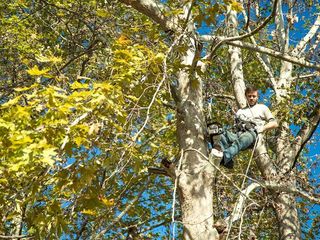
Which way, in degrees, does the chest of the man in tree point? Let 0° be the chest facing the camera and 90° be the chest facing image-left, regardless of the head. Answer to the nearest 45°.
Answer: approximately 45°

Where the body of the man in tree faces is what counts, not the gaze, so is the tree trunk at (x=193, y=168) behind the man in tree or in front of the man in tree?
in front
